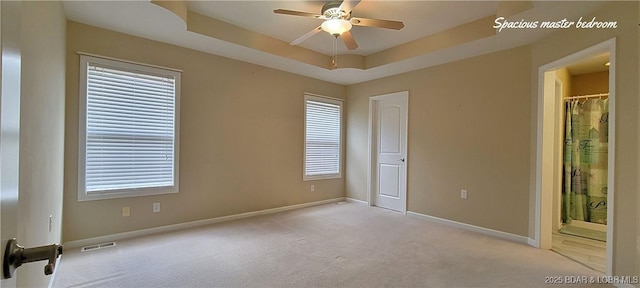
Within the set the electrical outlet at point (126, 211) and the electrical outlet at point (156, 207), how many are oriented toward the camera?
2

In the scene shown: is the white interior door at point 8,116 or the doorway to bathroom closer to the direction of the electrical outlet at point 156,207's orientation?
the white interior door

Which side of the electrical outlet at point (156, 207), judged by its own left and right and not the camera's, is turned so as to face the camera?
front

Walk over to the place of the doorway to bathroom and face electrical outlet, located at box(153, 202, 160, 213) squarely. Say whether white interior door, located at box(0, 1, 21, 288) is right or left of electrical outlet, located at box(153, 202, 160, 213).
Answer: left

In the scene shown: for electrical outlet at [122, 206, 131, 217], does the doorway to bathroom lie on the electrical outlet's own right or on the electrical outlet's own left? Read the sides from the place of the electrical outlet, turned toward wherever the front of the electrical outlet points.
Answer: on the electrical outlet's own left

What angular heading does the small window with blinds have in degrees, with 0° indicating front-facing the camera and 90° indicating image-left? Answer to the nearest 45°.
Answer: approximately 315°

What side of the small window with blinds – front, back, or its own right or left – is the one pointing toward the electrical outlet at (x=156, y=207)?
right

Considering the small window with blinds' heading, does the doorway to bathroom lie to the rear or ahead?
ahead

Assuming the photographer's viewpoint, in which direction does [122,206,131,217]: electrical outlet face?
facing the viewer

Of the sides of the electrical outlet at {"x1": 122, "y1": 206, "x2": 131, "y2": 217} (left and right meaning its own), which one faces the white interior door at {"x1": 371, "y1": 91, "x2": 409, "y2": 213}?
left

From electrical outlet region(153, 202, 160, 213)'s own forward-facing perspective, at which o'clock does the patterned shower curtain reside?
The patterned shower curtain is roughly at 10 o'clock from the electrical outlet.
